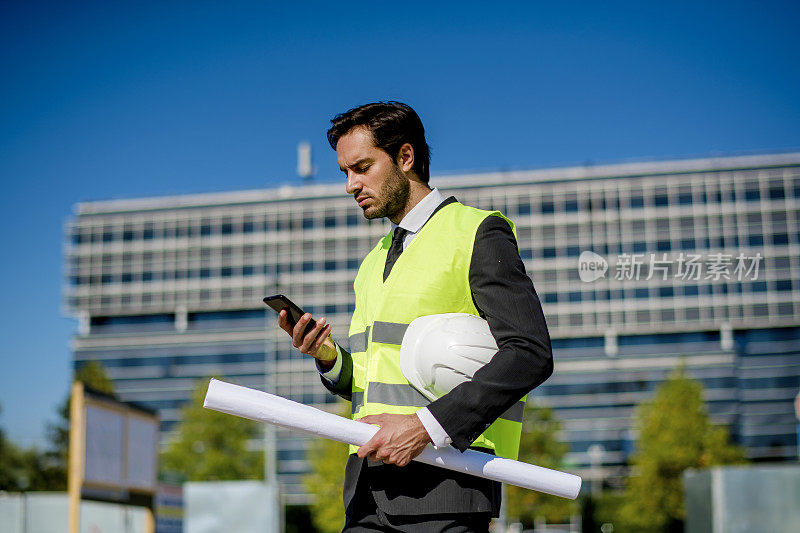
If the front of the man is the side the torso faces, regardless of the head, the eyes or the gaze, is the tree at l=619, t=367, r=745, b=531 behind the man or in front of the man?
behind

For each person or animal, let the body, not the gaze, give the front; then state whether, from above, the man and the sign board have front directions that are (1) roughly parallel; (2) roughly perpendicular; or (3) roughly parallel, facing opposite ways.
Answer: roughly perpendicular

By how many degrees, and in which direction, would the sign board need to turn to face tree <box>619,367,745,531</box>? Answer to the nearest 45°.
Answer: approximately 90° to its left

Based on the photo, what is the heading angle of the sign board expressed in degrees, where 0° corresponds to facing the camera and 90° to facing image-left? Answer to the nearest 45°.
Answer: approximately 315°

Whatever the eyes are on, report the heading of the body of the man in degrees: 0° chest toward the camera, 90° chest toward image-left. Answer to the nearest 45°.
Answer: approximately 45°

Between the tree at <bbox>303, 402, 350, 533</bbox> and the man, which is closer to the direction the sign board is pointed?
the man

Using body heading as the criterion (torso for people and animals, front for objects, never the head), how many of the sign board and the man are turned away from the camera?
0
